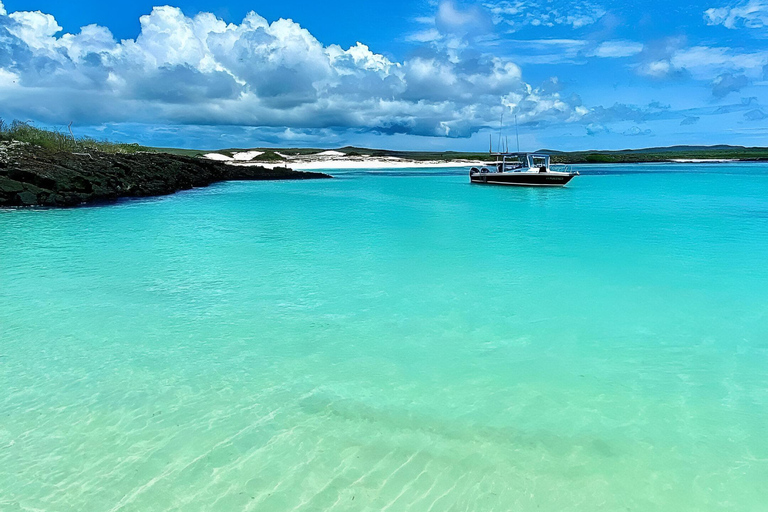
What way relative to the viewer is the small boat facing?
to the viewer's right
